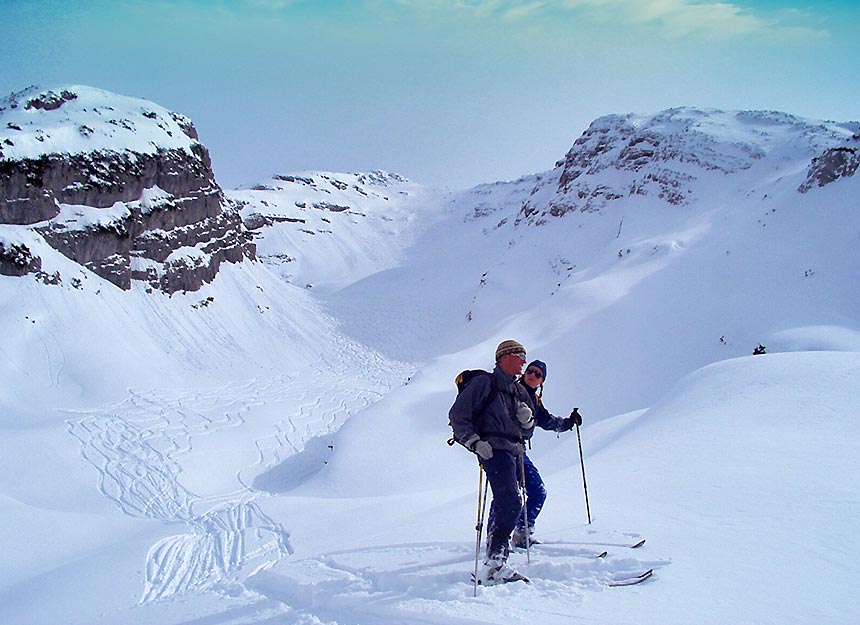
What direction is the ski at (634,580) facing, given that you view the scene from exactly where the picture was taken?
facing to the right of the viewer

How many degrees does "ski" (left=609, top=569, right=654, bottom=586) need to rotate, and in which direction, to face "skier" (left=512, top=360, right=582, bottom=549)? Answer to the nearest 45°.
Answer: approximately 135° to its left

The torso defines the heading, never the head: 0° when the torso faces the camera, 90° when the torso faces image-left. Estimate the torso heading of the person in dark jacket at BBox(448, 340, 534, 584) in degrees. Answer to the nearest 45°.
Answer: approximately 315°

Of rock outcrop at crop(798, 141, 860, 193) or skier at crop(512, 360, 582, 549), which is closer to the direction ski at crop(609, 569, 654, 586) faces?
the rock outcrop

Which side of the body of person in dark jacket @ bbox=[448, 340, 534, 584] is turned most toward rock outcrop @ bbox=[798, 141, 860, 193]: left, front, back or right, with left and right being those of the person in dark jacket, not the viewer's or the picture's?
left

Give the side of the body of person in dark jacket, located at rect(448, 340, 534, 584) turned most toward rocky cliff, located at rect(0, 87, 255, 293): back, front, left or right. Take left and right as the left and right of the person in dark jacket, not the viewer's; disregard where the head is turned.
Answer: back
